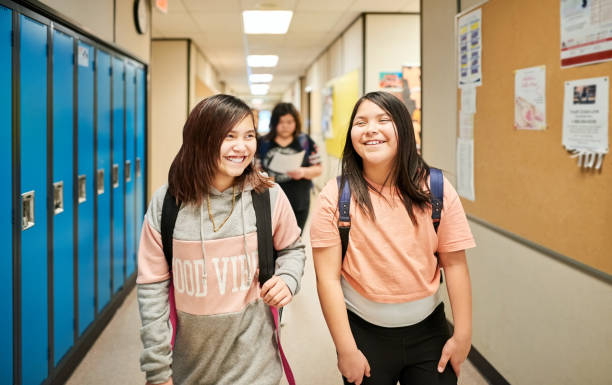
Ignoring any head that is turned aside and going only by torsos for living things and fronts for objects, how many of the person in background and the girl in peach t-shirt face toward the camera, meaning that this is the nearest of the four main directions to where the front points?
2

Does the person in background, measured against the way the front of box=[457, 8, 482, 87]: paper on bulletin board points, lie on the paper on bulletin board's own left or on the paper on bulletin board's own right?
on the paper on bulletin board's own right

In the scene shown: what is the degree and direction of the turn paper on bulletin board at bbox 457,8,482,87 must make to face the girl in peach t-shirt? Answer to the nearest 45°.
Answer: approximately 45° to its left

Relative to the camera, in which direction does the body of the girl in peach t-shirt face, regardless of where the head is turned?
toward the camera

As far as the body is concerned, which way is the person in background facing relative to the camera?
toward the camera

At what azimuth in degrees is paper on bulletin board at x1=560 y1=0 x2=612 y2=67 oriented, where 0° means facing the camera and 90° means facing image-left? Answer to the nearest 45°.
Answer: approximately 45°

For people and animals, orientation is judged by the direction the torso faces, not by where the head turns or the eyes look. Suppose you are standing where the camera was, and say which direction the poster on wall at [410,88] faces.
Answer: facing the viewer

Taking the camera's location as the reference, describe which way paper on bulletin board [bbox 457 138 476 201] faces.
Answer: facing the viewer and to the left of the viewer

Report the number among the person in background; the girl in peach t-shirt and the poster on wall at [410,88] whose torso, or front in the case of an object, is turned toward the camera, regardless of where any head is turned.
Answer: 3
